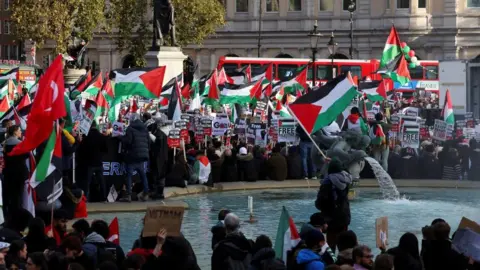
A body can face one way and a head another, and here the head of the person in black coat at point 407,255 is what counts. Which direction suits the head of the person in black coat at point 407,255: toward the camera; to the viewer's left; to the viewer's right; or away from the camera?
away from the camera

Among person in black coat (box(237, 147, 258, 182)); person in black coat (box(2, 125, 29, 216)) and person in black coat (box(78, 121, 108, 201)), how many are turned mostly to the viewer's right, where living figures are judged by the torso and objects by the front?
1

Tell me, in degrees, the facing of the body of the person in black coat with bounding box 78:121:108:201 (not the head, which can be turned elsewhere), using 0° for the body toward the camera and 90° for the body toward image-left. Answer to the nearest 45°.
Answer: approximately 180°

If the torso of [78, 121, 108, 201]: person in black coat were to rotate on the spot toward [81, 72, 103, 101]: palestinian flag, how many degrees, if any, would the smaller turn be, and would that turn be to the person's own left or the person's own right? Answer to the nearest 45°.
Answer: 0° — they already face it
